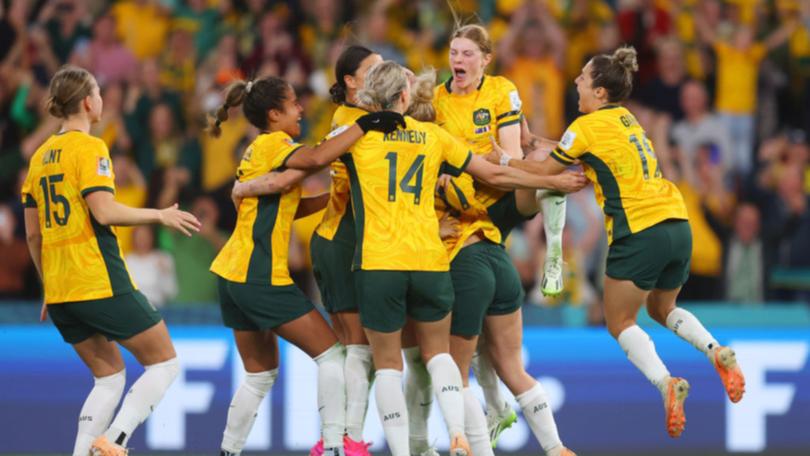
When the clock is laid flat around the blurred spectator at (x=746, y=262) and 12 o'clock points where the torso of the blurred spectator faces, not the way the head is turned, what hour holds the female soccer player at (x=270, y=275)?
The female soccer player is roughly at 1 o'clock from the blurred spectator.

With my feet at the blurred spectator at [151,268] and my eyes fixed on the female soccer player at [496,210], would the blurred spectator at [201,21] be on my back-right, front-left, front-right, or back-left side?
back-left

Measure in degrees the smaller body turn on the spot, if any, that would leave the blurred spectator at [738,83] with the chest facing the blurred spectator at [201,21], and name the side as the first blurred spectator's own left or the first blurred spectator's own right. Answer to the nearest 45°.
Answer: approximately 90° to the first blurred spectator's own right

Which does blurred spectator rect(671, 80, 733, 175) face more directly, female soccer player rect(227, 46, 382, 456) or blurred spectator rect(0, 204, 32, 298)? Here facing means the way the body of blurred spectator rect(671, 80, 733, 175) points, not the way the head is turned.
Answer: the female soccer player

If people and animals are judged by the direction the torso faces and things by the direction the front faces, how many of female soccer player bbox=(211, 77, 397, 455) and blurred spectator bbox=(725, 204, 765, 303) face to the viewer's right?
1

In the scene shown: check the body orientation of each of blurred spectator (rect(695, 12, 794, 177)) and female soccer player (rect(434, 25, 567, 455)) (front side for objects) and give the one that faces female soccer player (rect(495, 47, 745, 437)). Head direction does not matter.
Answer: the blurred spectator

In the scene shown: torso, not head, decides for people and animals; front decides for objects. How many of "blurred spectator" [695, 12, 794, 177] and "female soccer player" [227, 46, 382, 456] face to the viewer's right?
1

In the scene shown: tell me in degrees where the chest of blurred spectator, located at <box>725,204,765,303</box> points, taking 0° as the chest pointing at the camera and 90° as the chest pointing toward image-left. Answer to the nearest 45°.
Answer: approximately 0°

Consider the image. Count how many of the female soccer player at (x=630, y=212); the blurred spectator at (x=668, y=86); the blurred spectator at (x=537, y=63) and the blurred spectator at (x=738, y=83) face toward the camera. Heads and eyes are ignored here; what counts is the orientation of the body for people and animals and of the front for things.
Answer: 3

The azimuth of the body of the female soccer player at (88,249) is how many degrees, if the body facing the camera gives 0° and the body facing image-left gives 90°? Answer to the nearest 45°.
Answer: approximately 225°
